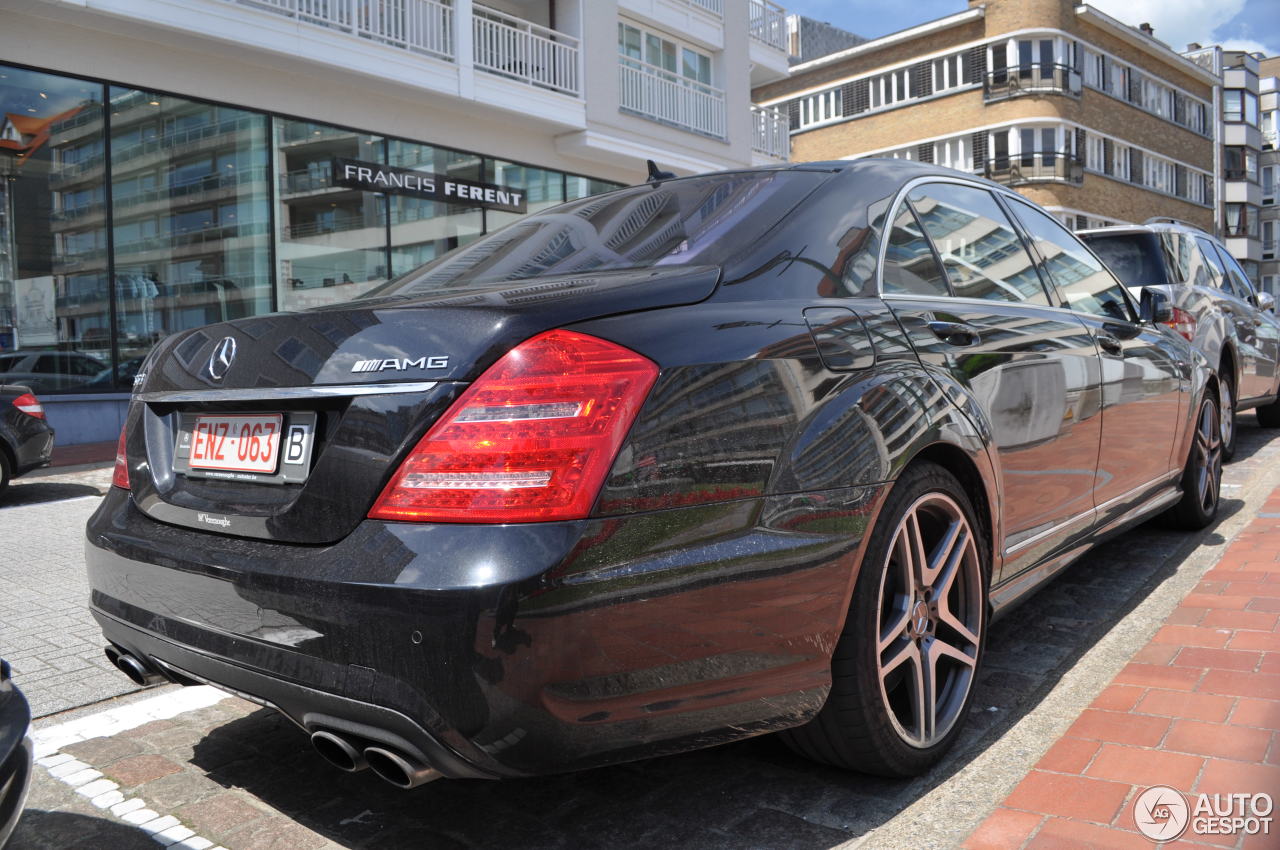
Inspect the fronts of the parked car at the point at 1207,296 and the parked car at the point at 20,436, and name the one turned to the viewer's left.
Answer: the parked car at the point at 20,436

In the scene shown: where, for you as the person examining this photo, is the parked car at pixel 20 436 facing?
facing to the left of the viewer

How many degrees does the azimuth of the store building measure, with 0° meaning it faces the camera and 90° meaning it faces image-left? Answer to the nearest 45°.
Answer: approximately 315°

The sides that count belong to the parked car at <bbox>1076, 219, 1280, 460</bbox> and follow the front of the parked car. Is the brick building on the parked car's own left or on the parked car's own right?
on the parked car's own left

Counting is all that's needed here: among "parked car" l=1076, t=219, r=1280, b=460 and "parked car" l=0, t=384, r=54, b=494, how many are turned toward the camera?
0

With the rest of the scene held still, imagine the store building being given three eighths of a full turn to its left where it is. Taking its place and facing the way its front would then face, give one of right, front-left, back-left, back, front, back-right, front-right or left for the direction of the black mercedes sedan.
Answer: back

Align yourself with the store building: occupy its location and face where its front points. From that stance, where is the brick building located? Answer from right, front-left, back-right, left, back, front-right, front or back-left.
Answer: left
